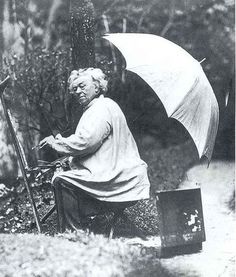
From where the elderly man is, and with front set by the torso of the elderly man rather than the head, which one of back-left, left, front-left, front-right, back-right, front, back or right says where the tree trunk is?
right

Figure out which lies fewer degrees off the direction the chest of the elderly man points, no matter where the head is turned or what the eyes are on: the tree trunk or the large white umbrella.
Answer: the tree trunk

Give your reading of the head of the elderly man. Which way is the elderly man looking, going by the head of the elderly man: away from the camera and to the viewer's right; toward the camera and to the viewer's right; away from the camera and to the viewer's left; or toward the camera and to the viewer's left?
toward the camera and to the viewer's left

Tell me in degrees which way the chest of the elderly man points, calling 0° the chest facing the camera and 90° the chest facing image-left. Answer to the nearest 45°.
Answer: approximately 90°

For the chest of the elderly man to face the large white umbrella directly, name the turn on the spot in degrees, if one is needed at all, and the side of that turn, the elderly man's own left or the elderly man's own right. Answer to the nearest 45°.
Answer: approximately 180°
